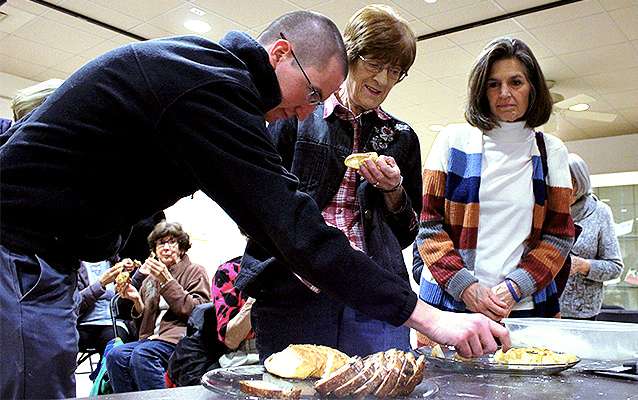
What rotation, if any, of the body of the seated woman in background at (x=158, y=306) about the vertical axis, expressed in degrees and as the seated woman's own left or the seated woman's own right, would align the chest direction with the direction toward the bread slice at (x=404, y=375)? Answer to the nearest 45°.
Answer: approximately 45° to the seated woman's own left

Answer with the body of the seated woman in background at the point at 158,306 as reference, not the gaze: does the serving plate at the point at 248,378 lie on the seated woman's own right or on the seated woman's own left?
on the seated woman's own left

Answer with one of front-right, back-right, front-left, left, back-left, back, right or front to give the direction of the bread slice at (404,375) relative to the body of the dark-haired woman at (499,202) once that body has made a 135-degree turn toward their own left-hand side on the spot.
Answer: back-right

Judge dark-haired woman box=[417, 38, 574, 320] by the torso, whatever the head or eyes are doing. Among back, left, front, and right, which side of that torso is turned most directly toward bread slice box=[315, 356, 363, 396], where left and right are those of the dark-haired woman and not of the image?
front

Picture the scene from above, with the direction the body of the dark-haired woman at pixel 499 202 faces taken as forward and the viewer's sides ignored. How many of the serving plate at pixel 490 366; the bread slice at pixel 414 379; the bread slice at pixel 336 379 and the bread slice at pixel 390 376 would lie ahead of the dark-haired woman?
4

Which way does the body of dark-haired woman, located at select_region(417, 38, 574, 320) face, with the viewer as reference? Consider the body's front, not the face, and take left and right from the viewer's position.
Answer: facing the viewer

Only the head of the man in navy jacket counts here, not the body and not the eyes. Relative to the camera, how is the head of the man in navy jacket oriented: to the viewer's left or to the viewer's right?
to the viewer's right

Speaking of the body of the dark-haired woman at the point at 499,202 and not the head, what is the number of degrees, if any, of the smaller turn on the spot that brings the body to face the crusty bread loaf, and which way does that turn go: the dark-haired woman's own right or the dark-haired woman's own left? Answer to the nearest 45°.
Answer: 0° — they already face it

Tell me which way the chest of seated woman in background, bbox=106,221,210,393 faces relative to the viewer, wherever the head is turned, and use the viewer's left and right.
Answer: facing the viewer and to the left of the viewer

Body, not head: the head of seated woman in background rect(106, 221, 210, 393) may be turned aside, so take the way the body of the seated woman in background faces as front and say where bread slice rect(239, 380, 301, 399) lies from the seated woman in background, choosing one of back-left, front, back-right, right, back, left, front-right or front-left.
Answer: front-left

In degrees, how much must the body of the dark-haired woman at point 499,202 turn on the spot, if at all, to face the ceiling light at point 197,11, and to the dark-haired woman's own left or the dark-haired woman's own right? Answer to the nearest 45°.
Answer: approximately 135° to the dark-haired woman's own right

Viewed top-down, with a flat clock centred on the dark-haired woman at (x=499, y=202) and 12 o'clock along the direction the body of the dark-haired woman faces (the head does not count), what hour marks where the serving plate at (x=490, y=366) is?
The serving plate is roughly at 12 o'clock from the dark-haired woman.

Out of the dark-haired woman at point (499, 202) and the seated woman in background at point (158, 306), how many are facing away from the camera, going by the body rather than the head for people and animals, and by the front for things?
0
